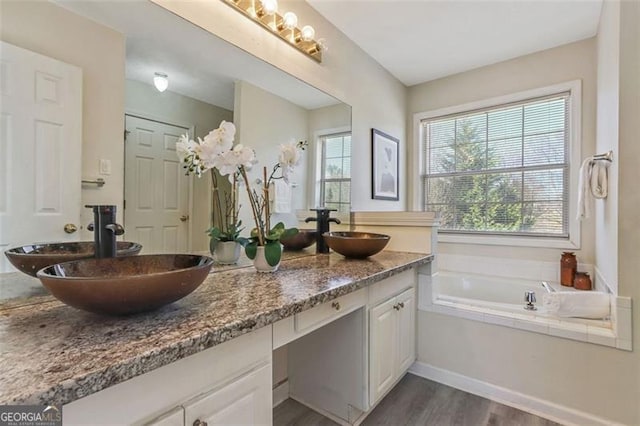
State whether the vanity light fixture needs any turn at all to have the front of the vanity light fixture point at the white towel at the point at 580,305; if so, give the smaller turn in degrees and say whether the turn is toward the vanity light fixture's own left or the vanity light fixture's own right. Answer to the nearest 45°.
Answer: approximately 45° to the vanity light fixture's own left

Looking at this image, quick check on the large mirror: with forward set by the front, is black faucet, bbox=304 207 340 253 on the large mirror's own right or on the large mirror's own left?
on the large mirror's own left

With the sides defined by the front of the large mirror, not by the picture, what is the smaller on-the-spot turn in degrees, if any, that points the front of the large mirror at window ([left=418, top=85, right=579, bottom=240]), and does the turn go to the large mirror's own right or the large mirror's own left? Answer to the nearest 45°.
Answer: approximately 45° to the large mirror's own left

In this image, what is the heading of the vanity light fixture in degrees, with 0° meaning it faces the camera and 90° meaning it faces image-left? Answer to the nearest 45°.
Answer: approximately 315°
